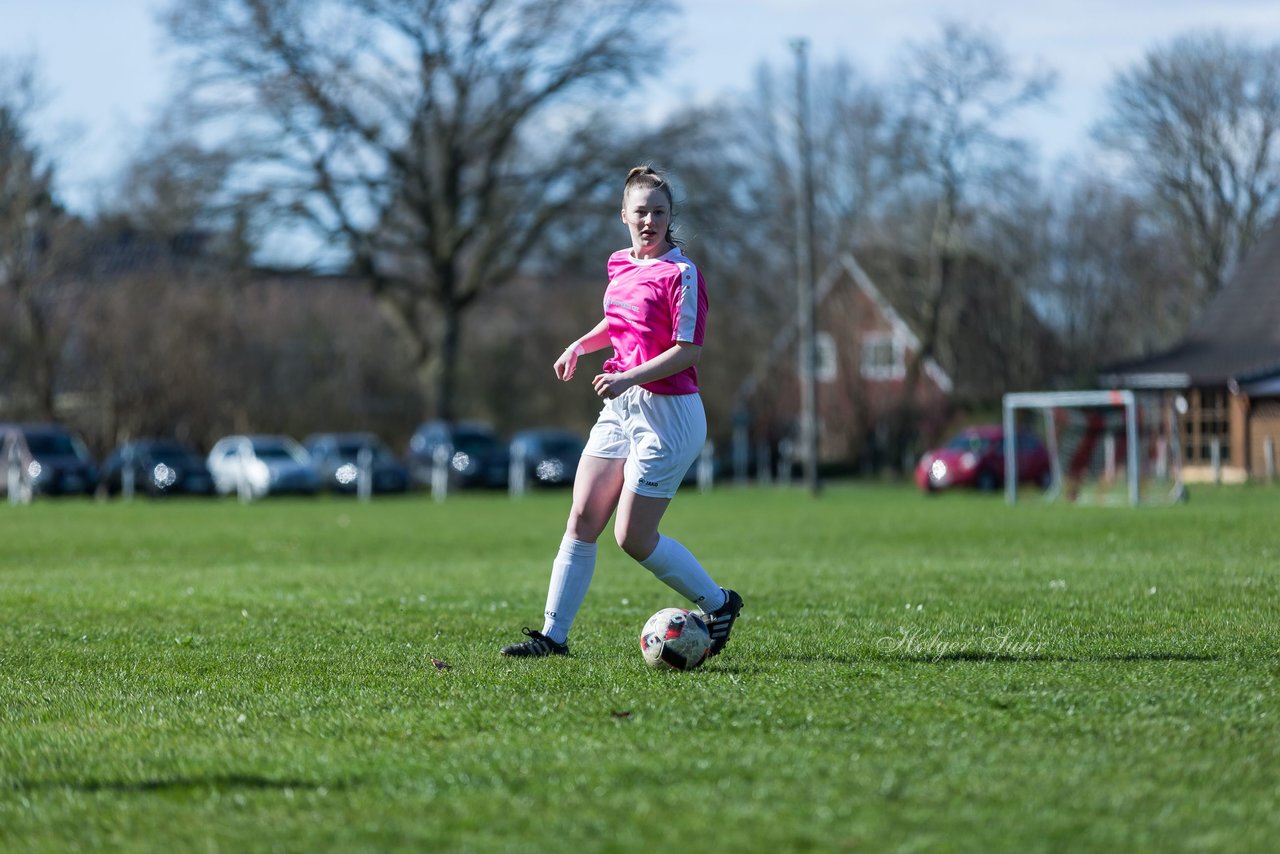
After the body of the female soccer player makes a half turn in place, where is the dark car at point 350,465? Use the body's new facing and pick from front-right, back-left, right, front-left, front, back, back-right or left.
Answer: front-left

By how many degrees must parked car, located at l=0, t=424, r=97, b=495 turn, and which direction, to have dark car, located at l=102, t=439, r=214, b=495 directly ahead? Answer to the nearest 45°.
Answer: approximately 45° to its left

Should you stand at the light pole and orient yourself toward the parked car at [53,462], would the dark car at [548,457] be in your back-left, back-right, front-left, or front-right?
front-right

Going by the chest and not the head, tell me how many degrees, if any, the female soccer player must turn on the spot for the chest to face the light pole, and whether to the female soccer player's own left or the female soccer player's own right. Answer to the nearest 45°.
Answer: approximately 135° to the female soccer player's own right

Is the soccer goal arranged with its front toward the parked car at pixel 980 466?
no

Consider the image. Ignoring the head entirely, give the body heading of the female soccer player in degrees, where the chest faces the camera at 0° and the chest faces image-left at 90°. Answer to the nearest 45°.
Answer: approximately 45°

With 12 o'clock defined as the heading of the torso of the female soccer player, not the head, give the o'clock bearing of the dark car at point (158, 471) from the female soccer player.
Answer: The dark car is roughly at 4 o'clock from the female soccer player.

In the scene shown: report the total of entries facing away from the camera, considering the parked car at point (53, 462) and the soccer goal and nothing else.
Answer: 0

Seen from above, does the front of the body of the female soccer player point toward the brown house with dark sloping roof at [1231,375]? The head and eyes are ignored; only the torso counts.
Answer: no

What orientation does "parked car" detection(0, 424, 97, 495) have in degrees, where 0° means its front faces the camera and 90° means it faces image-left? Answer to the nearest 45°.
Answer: approximately 315°

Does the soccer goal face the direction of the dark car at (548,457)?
no

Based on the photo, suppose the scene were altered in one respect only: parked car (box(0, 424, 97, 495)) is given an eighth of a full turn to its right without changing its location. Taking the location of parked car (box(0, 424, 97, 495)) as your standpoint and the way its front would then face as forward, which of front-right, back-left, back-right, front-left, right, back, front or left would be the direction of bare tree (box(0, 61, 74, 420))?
back

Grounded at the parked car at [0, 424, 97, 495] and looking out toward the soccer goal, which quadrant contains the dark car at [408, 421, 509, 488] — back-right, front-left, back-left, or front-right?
front-left

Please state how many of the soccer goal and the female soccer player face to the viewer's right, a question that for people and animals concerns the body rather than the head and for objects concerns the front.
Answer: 0

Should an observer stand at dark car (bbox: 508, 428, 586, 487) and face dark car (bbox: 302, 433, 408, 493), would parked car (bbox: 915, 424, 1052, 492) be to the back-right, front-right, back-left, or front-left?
back-left

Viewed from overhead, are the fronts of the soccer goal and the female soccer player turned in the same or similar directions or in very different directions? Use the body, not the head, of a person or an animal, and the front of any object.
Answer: same or similar directions

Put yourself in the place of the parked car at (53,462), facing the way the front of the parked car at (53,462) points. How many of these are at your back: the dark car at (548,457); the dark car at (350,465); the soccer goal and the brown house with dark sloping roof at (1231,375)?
0
